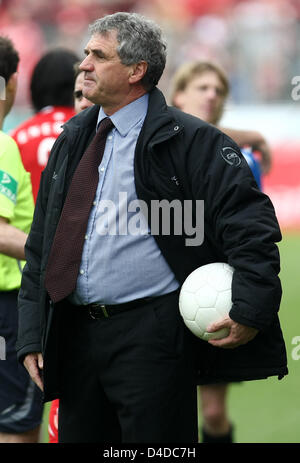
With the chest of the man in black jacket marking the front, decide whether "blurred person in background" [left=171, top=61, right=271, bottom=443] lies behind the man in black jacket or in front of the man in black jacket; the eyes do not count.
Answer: behind

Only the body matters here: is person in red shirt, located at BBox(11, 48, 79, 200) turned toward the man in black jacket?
no

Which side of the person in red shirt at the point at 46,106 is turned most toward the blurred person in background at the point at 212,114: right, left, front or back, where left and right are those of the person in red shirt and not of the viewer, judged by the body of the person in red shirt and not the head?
right

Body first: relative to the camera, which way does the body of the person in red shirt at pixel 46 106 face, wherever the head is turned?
away from the camera

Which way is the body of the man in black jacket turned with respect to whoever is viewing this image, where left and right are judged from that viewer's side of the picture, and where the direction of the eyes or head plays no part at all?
facing the viewer and to the left of the viewer

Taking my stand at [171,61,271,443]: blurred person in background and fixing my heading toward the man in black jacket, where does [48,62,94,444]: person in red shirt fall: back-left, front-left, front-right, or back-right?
front-right

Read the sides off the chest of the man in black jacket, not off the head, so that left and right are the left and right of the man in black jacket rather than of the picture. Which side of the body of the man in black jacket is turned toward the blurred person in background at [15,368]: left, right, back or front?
right

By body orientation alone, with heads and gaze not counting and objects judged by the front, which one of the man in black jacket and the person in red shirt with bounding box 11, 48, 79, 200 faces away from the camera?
the person in red shirt

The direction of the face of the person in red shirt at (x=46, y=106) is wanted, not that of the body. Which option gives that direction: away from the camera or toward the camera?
away from the camera

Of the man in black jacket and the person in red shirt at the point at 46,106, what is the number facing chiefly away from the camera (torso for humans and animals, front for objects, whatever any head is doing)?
1

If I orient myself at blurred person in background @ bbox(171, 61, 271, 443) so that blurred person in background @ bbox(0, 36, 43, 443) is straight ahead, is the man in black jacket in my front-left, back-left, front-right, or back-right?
front-left

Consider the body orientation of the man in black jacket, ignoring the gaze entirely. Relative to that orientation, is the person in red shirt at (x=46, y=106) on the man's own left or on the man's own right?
on the man's own right

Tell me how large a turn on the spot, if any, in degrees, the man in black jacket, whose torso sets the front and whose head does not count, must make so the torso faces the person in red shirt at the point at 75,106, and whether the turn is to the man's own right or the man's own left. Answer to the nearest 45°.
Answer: approximately 135° to the man's own right
